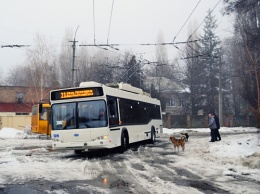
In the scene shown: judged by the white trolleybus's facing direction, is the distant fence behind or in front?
behind

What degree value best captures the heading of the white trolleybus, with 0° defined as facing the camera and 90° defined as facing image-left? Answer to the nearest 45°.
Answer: approximately 45°
